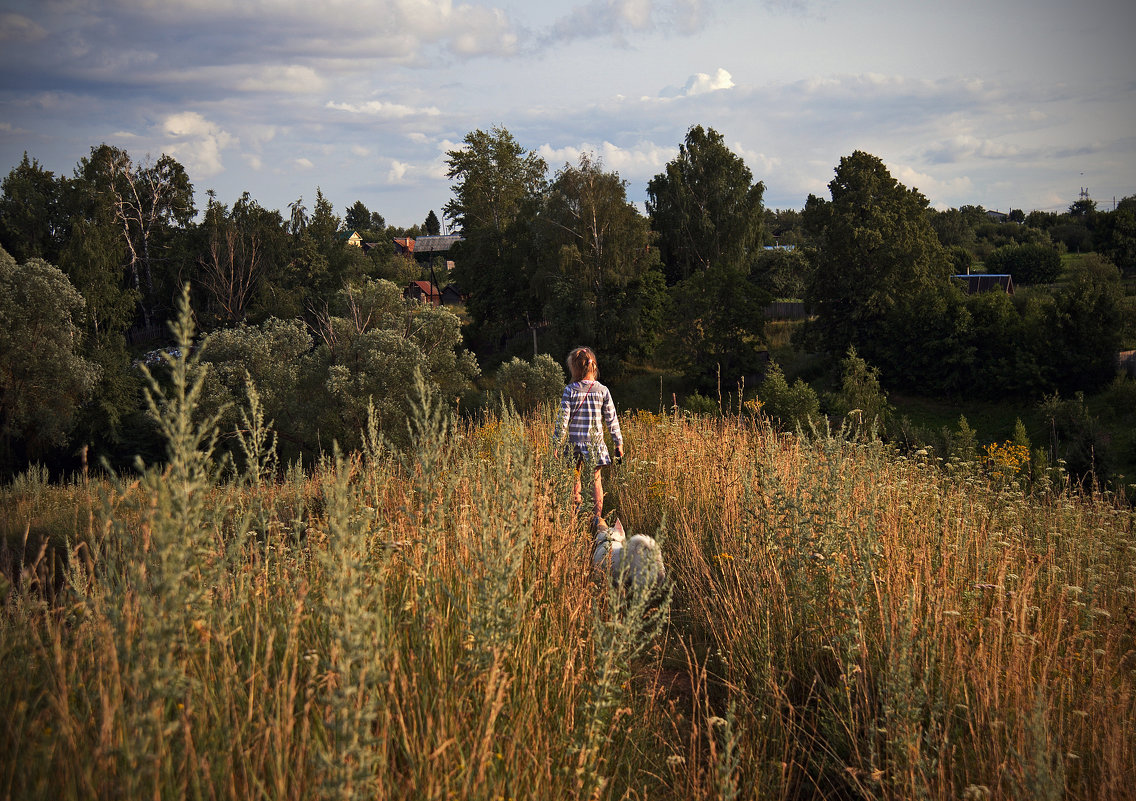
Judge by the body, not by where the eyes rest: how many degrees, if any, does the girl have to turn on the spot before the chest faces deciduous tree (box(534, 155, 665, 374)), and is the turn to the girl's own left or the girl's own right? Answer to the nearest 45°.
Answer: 0° — they already face it

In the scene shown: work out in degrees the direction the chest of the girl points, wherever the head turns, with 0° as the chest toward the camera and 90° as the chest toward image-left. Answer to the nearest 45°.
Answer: approximately 180°

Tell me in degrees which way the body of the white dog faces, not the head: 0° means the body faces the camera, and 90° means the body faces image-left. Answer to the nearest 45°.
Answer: approximately 135°

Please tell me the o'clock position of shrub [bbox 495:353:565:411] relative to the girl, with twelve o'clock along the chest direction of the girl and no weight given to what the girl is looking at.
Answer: The shrub is roughly at 12 o'clock from the girl.

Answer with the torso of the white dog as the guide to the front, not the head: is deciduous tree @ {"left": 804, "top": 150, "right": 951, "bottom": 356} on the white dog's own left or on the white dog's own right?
on the white dog's own right

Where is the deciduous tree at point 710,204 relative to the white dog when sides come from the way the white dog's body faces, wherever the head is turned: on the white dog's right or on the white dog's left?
on the white dog's right
